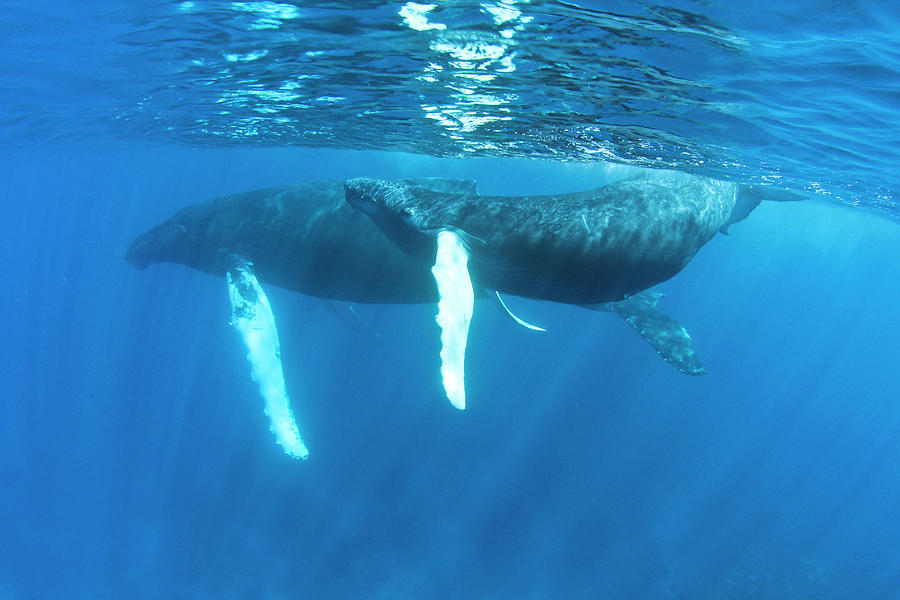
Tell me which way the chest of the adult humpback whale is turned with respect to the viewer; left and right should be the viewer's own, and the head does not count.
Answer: facing to the left of the viewer

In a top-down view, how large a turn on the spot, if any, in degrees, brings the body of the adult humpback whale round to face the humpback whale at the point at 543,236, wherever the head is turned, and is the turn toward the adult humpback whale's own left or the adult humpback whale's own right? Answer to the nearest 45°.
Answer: approximately 135° to the adult humpback whale's own left

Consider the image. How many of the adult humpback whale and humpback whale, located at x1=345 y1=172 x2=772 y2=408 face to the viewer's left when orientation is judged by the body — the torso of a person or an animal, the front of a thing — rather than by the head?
2

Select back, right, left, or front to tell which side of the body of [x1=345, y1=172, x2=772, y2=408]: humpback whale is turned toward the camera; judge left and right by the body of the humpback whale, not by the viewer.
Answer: left
